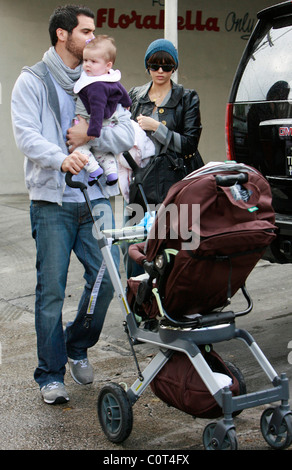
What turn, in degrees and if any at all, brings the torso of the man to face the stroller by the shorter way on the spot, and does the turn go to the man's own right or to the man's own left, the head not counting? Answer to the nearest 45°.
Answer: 0° — they already face it

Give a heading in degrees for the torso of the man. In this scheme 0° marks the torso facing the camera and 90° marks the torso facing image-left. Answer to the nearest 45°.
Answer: approximately 315°

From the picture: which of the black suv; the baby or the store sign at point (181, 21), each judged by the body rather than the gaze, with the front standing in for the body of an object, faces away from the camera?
the black suv

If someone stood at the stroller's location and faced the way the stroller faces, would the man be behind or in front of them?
behind

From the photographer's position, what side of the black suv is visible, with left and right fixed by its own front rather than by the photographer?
back

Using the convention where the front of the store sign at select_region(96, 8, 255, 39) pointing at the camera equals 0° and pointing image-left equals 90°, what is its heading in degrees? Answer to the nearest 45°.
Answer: approximately 0°

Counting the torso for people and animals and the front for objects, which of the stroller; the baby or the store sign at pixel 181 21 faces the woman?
the store sign

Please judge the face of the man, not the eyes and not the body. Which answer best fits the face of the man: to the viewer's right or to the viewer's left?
to the viewer's right

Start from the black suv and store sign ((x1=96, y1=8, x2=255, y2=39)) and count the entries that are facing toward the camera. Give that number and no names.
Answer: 1

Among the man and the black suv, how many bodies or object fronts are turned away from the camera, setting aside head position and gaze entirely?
1

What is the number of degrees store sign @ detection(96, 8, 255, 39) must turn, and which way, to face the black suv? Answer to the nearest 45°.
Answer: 0° — it already faces it

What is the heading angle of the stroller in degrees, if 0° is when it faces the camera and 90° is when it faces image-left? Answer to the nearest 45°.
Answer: approximately 315°

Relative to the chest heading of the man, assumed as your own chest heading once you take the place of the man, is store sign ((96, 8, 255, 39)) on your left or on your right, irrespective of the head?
on your left
